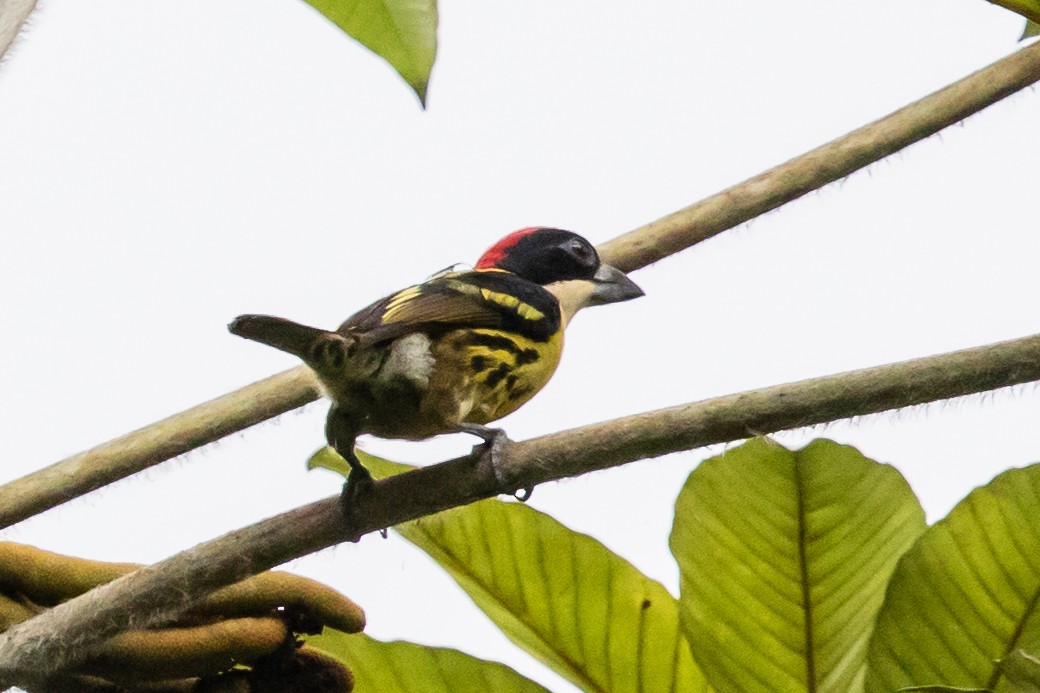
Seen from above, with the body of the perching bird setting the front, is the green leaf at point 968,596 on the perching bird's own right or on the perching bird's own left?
on the perching bird's own right

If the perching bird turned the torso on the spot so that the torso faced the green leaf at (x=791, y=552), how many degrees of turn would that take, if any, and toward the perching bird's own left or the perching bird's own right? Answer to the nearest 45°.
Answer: approximately 45° to the perching bird's own right

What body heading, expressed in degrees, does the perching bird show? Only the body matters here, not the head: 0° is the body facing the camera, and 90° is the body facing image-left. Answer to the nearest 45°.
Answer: approximately 270°

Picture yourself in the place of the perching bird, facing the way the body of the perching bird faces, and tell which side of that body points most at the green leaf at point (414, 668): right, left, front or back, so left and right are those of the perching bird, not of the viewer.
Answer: right

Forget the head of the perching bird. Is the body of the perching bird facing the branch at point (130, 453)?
no
